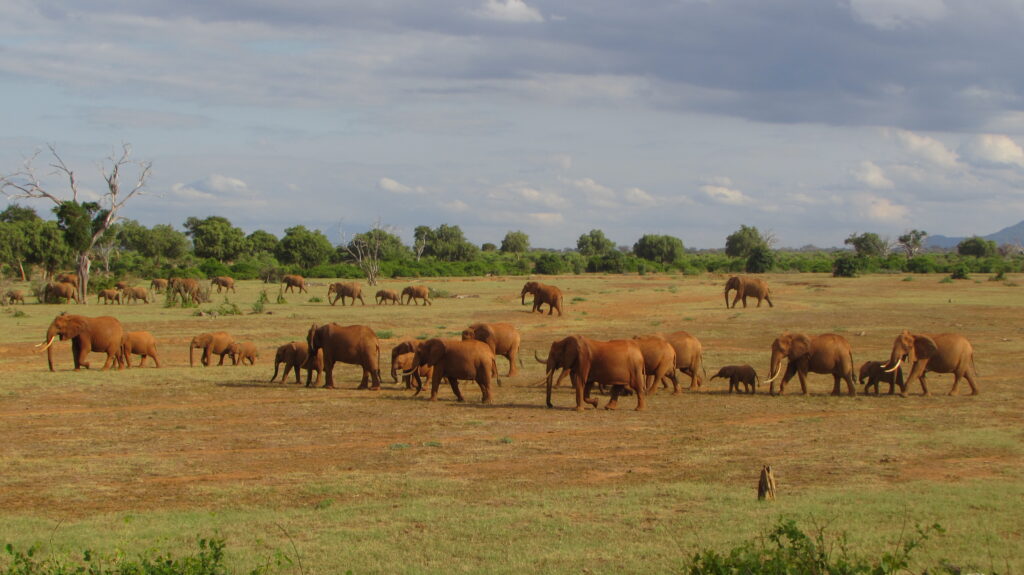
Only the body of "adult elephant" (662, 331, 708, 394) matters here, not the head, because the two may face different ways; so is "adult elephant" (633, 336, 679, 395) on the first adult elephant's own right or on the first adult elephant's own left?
on the first adult elephant's own left

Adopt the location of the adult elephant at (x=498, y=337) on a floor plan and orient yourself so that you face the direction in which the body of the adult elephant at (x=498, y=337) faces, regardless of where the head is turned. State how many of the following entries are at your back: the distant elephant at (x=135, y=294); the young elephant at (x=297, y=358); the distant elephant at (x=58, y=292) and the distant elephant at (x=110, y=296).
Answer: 0

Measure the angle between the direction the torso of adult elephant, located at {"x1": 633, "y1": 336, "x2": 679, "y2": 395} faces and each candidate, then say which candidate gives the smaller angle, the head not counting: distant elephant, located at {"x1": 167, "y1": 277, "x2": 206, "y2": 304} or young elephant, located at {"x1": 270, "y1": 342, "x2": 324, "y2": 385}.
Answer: the young elephant

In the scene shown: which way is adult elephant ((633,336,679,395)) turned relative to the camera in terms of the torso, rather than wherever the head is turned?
to the viewer's left

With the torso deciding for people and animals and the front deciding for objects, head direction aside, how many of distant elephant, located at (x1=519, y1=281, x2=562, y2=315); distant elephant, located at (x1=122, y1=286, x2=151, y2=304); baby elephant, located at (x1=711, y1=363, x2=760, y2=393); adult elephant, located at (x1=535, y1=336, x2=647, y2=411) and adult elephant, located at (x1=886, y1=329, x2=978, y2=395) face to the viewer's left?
5

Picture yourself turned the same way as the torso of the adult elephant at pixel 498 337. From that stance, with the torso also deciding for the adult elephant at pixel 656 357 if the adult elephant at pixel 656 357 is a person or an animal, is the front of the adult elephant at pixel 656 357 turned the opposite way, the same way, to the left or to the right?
the same way

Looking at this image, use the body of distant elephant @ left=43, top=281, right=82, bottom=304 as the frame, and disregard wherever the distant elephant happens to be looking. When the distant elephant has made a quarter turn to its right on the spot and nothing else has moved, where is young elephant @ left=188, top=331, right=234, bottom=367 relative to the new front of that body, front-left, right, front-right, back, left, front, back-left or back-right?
back

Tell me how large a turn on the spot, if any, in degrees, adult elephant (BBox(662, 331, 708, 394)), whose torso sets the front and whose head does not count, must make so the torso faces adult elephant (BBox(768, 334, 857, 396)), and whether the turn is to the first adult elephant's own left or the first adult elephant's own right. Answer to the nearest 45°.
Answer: approximately 180°

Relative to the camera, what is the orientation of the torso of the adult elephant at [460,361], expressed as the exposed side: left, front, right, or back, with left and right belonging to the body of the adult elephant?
left

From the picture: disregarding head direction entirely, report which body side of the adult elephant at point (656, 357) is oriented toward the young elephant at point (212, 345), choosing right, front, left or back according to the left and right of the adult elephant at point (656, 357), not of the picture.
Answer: front

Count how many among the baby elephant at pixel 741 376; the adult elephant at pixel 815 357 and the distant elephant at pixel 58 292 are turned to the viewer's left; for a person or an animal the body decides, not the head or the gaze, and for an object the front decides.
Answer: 3

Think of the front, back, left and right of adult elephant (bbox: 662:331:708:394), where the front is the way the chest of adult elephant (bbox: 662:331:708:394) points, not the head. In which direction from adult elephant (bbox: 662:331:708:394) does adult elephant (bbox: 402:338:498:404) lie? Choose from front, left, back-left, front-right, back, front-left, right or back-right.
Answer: front-left

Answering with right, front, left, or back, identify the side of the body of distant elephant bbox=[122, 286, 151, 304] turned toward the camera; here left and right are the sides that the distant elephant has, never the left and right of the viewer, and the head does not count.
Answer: left

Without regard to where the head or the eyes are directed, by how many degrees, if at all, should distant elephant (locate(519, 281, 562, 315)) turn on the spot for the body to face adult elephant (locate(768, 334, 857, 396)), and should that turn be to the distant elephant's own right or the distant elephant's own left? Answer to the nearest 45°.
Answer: approximately 90° to the distant elephant's own left

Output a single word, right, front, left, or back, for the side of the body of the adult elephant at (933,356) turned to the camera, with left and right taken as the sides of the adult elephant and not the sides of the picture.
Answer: left

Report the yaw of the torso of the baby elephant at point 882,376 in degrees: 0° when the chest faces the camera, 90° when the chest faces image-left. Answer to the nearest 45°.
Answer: approximately 90°

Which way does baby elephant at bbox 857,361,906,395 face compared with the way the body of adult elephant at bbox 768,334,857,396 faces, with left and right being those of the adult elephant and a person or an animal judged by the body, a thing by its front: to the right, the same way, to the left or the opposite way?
the same way

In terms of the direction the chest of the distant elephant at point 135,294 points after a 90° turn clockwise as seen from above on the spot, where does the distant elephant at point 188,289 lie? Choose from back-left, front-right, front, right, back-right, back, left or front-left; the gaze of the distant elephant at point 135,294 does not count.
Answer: back-right

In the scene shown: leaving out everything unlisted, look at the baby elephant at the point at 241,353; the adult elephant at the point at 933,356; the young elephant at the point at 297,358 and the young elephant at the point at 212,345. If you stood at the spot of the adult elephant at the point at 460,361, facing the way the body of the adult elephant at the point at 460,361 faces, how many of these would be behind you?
1

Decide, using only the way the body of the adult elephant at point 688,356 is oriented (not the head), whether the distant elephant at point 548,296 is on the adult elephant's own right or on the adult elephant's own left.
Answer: on the adult elephant's own right

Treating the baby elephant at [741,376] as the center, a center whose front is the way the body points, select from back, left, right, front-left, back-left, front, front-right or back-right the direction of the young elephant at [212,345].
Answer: front

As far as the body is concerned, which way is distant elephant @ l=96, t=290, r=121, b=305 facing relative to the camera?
to the viewer's left

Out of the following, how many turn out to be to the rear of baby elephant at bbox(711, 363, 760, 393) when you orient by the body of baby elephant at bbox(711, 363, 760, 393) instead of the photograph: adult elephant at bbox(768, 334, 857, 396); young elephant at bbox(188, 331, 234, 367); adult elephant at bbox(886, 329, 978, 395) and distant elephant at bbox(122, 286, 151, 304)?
2

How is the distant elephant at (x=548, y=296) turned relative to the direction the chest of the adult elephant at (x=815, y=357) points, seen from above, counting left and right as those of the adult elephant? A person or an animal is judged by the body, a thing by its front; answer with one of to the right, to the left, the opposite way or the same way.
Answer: the same way
